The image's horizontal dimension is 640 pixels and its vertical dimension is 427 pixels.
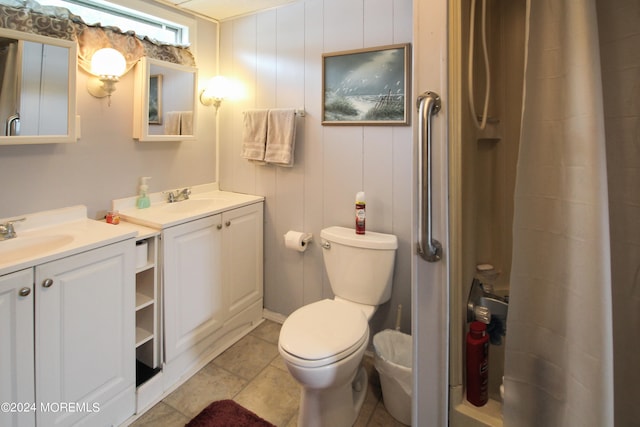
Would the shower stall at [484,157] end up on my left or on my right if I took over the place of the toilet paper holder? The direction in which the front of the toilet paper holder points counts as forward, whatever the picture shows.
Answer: on my left

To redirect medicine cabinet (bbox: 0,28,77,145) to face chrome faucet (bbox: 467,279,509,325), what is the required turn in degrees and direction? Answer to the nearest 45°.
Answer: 0° — it already faces it

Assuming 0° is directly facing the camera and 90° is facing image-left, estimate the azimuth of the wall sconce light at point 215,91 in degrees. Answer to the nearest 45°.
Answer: approximately 315°

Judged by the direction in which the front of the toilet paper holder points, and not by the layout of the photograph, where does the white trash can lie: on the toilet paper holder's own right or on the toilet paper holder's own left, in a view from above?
on the toilet paper holder's own left

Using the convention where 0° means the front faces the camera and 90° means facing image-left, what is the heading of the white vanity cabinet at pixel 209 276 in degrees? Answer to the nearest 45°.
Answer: approximately 315°
